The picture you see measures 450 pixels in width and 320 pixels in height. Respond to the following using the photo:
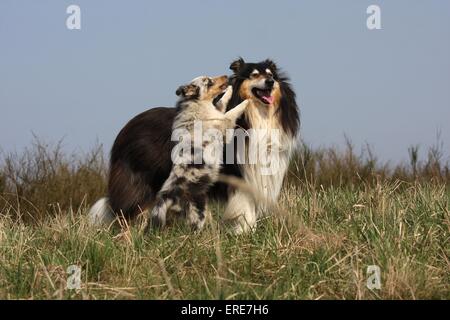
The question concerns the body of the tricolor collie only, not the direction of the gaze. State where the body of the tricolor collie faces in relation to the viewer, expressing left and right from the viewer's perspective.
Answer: facing the viewer and to the right of the viewer
